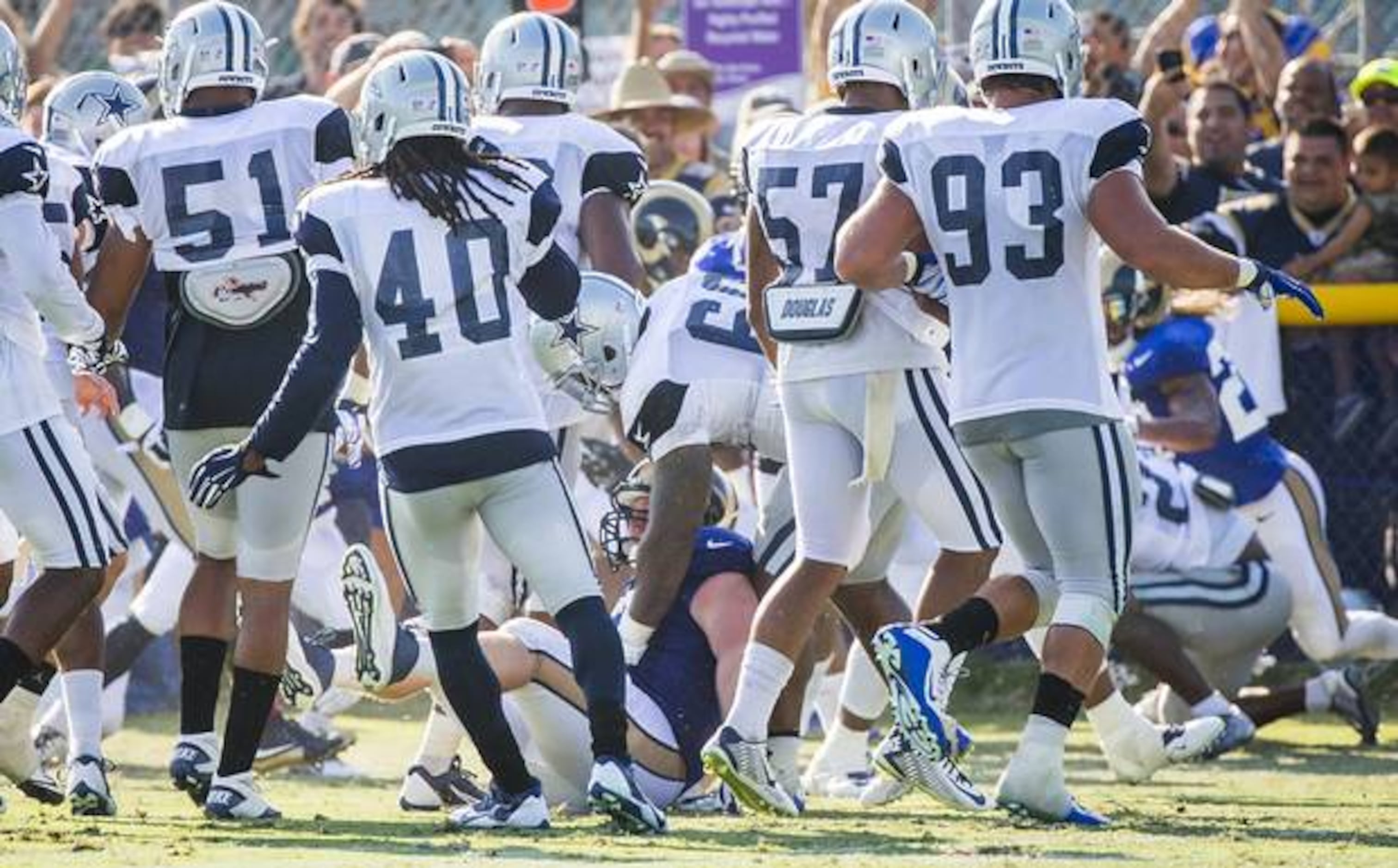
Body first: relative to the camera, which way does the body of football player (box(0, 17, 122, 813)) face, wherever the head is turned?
to the viewer's right

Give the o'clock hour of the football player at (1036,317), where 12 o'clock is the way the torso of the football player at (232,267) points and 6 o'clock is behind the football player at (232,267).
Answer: the football player at (1036,317) is roughly at 4 o'clock from the football player at (232,267).

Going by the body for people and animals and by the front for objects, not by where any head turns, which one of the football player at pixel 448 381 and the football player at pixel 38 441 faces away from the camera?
the football player at pixel 448 381

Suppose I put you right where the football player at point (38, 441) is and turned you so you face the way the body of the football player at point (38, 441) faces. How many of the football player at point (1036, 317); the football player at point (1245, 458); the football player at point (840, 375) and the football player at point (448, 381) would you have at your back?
0

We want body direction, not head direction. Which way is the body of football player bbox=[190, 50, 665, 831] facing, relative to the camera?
away from the camera

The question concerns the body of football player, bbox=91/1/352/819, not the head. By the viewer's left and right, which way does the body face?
facing away from the viewer

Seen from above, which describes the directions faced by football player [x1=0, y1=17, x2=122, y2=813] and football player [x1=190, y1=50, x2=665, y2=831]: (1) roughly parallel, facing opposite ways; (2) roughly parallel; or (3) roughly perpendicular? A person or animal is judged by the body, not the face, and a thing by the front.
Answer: roughly perpendicular

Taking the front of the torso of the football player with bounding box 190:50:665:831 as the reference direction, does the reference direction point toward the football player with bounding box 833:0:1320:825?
no

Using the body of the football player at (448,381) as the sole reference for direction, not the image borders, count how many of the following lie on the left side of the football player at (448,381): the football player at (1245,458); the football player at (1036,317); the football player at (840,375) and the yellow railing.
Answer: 0

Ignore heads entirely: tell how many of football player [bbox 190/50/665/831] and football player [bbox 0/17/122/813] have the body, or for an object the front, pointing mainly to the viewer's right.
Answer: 1

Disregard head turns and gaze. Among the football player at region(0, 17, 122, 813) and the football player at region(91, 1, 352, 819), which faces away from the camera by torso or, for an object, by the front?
the football player at region(91, 1, 352, 819)

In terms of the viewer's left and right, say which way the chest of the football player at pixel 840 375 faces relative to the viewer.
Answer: facing away from the viewer and to the right of the viewer

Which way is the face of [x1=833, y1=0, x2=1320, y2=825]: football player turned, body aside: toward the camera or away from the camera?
away from the camera
